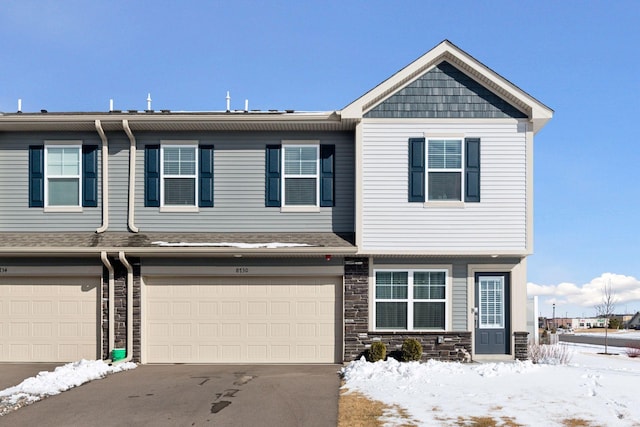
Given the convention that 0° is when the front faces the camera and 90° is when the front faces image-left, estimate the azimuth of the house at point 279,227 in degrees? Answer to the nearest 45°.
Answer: approximately 0°

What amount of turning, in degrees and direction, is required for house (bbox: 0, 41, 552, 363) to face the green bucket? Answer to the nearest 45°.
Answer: approximately 90° to its right
